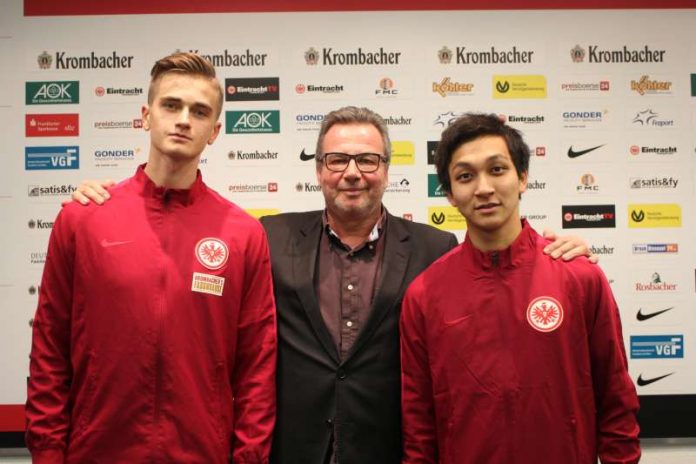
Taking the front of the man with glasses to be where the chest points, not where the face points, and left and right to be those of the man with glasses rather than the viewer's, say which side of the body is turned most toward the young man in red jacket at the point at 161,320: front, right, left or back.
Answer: right

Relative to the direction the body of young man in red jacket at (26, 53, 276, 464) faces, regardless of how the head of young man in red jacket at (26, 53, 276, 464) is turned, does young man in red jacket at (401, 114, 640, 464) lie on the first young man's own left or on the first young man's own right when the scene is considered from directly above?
on the first young man's own left

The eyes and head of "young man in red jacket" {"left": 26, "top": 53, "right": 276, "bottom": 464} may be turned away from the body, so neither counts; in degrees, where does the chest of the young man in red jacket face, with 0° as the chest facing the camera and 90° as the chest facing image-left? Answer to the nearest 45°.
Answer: approximately 0°

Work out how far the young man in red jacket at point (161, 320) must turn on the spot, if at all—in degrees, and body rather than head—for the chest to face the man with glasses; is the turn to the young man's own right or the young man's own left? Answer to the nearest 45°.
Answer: approximately 90° to the young man's own left

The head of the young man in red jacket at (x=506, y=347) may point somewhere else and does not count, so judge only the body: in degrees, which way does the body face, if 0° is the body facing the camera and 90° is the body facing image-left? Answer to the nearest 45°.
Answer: approximately 0°

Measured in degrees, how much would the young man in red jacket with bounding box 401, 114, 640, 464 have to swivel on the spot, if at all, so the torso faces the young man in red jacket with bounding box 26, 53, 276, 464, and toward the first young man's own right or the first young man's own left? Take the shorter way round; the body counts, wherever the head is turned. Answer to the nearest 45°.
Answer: approximately 90° to the first young man's own right
